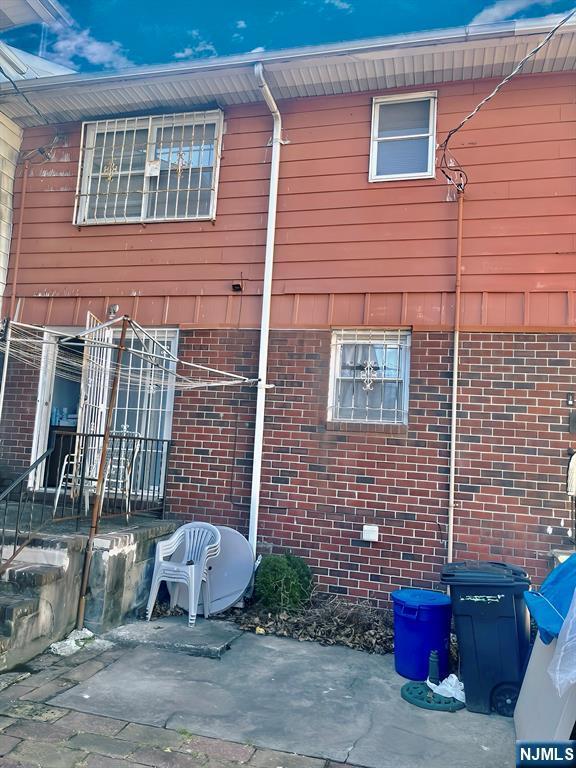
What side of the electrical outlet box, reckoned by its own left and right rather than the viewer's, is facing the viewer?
front

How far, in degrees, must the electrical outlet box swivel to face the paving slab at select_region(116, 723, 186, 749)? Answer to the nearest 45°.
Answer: approximately 45° to its right

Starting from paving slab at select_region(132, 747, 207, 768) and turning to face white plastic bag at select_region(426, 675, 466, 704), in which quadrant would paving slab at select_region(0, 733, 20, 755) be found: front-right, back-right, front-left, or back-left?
back-left

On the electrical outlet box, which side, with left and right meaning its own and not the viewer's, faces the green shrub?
right

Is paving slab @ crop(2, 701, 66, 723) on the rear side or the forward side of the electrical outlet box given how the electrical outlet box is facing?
on the forward side

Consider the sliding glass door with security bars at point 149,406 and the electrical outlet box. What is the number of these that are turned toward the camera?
2

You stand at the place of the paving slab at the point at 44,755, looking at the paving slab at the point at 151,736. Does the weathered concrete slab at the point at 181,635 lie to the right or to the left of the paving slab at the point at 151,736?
left

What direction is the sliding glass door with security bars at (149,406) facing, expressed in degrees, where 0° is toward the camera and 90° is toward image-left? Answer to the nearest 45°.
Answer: approximately 0°

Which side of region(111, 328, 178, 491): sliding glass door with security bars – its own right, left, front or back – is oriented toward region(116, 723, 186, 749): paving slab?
front

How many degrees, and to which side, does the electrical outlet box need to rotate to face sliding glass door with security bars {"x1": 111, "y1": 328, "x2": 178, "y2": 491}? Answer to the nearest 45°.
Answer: approximately 90° to its right

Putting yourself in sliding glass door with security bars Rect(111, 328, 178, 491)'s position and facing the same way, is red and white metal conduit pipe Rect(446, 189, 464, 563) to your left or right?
on your left

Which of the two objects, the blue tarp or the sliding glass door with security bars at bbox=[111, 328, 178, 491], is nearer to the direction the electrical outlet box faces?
the blue tarp

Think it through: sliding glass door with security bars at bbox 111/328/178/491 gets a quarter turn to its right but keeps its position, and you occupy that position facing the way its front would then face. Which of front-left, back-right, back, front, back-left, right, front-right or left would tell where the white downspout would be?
back-left

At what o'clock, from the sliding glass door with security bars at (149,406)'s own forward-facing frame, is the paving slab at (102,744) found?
The paving slab is roughly at 12 o'clock from the sliding glass door with security bars.

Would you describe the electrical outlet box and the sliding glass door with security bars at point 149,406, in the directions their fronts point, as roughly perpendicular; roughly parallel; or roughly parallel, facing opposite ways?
roughly parallel

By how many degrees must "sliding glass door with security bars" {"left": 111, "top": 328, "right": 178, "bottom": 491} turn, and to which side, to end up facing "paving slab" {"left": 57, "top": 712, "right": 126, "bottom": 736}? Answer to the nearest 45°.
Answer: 0° — it already faces it

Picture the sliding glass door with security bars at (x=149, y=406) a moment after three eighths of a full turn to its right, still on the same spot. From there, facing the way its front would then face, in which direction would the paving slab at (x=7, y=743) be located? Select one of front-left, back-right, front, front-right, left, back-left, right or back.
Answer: back-left

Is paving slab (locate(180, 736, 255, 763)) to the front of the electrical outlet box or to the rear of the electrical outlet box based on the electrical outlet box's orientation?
to the front

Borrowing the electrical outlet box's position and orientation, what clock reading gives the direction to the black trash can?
The black trash can is roughly at 11 o'clock from the electrical outlet box.
